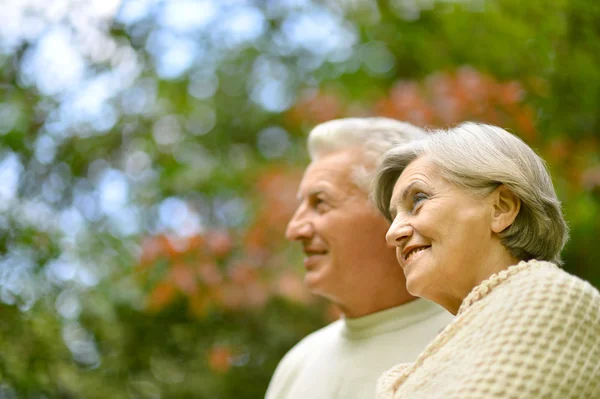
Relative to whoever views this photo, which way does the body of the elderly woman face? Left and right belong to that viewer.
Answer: facing to the left of the viewer

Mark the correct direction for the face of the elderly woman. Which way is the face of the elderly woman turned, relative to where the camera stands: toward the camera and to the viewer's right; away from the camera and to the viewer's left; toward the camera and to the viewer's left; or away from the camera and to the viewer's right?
toward the camera and to the viewer's left

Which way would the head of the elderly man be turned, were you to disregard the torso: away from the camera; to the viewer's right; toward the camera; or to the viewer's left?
to the viewer's left

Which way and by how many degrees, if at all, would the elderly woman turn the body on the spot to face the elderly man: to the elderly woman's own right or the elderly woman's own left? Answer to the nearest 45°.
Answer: approximately 45° to the elderly woman's own right
